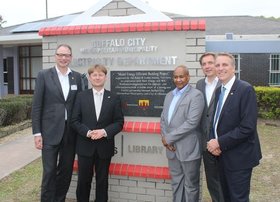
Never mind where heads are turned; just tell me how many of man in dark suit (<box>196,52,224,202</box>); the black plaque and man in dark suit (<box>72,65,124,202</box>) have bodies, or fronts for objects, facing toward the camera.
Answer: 3

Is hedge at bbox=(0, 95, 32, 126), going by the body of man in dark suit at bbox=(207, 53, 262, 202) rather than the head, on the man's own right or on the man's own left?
on the man's own right

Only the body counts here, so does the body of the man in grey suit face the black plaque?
no

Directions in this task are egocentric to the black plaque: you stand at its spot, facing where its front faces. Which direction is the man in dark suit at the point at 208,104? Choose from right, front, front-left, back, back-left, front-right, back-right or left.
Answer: front-left

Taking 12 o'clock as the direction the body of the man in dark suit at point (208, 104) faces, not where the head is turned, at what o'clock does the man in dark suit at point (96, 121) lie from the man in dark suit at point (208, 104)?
the man in dark suit at point (96, 121) is roughly at 3 o'clock from the man in dark suit at point (208, 104).

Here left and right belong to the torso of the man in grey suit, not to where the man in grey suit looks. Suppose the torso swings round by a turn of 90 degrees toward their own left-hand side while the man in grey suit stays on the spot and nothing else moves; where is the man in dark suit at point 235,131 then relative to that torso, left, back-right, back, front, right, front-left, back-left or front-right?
front

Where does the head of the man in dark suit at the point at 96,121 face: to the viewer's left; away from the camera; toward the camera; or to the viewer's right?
toward the camera

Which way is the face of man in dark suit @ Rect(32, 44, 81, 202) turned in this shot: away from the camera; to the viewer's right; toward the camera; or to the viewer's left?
toward the camera

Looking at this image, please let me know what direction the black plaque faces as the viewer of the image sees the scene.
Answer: facing the viewer

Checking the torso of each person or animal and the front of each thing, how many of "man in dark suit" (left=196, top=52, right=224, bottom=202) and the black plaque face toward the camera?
2

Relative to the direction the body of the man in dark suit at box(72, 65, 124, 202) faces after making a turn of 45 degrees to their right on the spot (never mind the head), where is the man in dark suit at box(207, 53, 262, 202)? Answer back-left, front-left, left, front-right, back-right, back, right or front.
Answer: left

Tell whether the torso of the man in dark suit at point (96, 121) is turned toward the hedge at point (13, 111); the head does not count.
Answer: no

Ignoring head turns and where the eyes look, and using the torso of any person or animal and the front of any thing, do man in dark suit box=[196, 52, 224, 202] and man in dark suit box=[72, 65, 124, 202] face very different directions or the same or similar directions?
same or similar directions

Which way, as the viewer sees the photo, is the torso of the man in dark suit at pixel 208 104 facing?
toward the camera

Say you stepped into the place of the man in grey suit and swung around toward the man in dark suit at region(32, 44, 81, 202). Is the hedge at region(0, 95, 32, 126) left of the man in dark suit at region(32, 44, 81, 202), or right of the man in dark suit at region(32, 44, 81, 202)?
right

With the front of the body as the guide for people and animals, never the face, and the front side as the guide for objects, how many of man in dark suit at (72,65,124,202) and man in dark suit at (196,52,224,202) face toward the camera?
2
